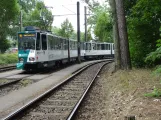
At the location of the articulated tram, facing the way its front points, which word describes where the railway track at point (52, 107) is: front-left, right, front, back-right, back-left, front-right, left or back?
front-left

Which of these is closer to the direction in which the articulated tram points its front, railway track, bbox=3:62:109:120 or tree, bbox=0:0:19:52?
the railway track

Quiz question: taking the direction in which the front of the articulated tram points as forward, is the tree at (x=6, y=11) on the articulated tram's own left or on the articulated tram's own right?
on the articulated tram's own right

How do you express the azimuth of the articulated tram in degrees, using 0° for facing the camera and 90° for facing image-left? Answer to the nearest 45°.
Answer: approximately 45°
